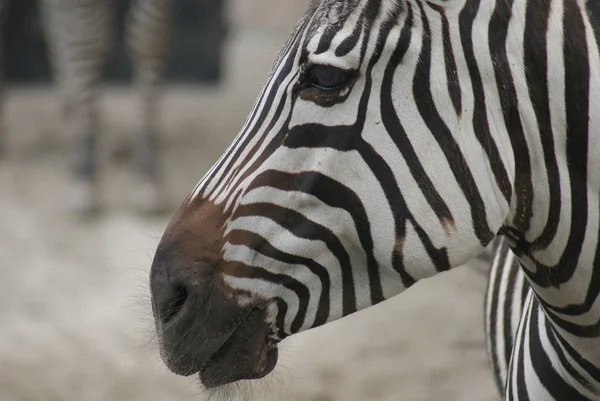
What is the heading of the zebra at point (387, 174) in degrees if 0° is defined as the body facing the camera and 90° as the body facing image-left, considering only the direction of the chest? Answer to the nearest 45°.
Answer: approximately 90°

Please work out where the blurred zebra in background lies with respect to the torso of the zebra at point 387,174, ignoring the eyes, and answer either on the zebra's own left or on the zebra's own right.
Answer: on the zebra's own right
